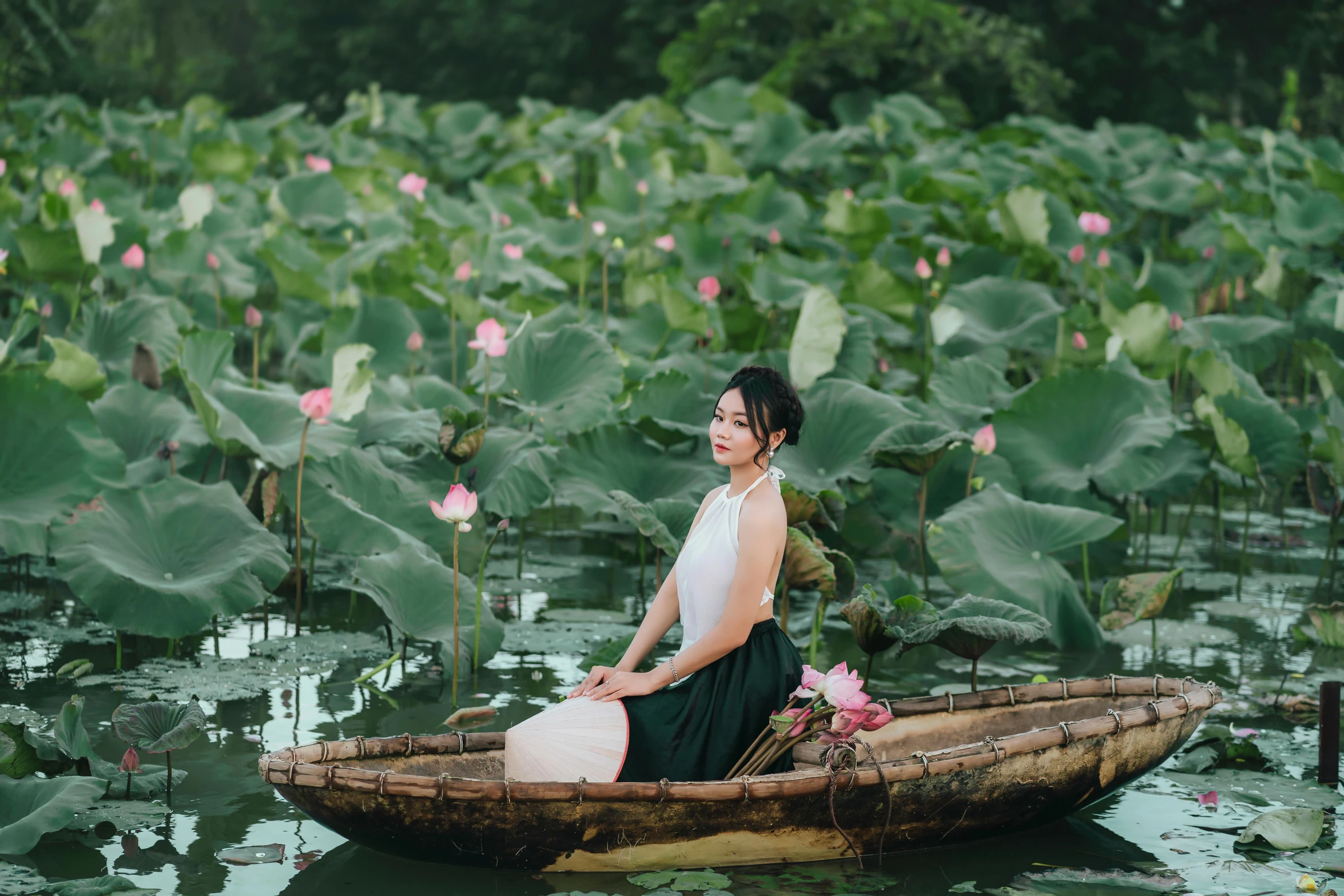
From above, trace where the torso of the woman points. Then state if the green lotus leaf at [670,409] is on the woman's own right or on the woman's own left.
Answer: on the woman's own right

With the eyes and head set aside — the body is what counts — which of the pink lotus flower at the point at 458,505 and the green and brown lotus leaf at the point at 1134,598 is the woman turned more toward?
the pink lotus flower

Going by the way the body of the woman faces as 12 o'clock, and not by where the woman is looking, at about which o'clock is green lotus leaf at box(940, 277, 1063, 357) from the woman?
The green lotus leaf is roughly at 5 o'clock from the woman.

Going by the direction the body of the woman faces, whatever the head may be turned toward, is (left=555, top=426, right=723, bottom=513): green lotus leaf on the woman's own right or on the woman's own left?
on the woman's own right

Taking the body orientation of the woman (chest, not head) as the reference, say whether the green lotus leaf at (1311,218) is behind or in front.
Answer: behind

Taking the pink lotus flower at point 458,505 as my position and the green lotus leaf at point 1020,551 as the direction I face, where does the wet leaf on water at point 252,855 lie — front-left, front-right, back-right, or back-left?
back-right

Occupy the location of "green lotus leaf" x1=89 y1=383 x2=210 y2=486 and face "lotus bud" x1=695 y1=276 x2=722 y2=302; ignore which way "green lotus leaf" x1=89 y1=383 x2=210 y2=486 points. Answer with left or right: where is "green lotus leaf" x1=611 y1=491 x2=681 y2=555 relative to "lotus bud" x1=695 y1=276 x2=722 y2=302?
right

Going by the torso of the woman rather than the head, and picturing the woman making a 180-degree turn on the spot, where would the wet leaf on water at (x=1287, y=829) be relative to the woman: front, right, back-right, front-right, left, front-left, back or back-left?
front-right
